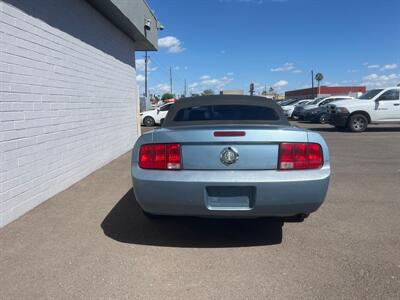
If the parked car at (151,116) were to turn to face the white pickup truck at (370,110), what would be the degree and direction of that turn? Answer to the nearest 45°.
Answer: approximately 135° to its left

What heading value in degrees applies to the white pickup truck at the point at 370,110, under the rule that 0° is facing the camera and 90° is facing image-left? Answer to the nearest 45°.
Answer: approximately 45°

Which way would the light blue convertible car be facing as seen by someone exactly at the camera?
facing away from the viewer

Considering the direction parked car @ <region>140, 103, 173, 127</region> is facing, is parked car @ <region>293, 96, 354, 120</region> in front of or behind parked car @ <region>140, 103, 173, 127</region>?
behind

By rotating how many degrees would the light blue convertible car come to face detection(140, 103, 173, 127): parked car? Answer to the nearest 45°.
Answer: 0° — it already faces it

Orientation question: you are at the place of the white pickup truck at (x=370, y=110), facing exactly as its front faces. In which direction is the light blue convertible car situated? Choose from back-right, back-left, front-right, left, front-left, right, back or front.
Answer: front-left

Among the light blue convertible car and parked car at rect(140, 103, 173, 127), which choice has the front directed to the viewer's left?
the parked car

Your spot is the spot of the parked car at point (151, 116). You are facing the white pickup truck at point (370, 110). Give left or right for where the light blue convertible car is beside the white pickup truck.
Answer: right

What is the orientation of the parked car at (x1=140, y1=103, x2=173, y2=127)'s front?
to the viewer's left

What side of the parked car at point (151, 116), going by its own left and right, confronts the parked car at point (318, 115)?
back
